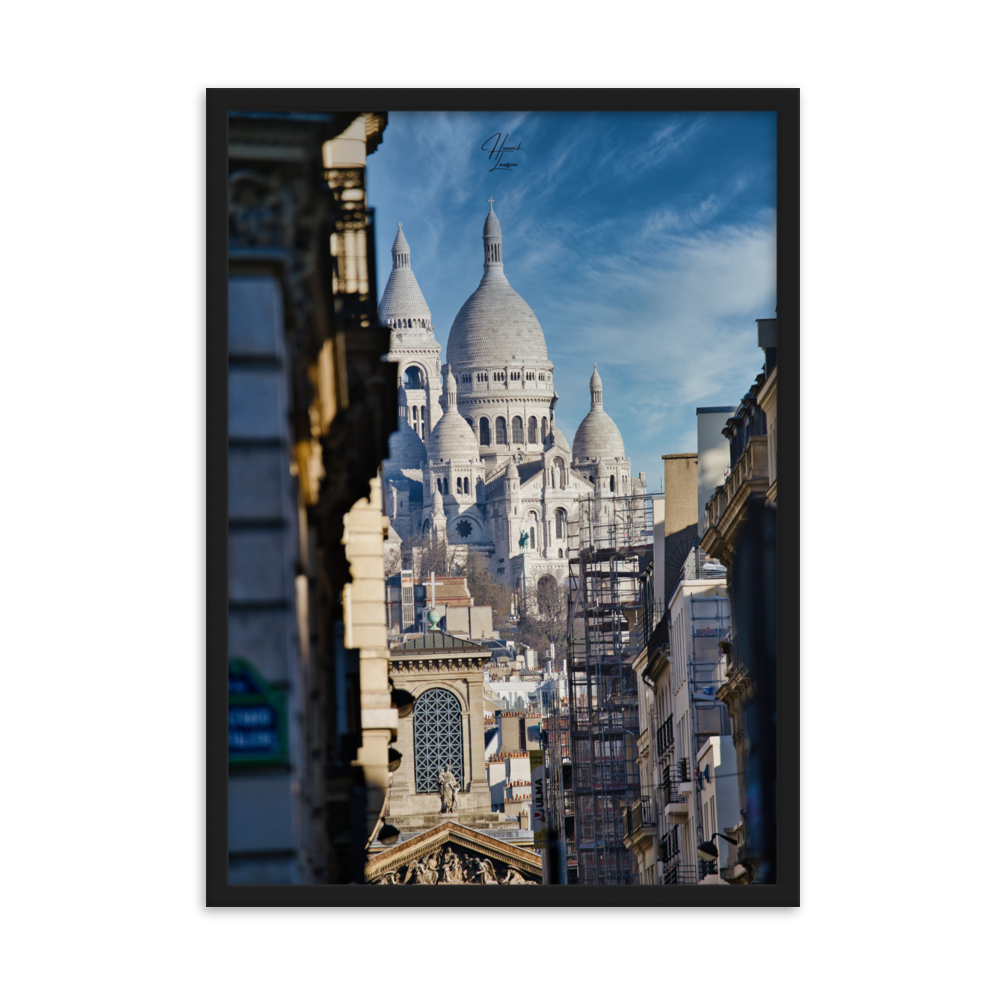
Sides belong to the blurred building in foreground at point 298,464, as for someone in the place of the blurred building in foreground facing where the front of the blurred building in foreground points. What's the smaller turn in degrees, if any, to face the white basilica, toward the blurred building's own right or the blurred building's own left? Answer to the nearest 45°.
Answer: approximately 90° to the blurred building's own left

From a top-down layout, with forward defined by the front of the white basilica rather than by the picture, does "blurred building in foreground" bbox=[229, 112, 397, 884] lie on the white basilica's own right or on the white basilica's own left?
on the white basilica's own right

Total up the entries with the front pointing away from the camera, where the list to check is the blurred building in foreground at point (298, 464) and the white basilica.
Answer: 0

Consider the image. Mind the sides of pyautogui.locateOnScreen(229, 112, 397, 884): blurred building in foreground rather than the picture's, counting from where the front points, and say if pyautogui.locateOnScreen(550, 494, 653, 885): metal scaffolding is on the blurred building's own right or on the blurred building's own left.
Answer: on the blurred building's own left

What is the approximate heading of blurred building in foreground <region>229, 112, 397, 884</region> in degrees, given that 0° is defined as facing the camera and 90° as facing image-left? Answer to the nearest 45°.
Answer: approximately 270°

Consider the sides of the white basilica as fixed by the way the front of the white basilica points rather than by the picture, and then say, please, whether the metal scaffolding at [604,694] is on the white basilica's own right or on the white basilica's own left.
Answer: on the white basilica's own left

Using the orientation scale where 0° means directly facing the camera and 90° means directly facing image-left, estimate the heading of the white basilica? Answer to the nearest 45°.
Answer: approximately 315°
